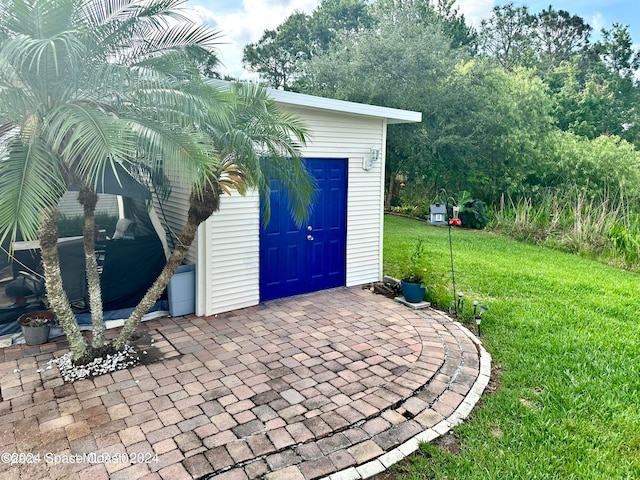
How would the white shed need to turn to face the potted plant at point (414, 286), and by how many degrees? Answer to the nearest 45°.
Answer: approximately 45° to its left

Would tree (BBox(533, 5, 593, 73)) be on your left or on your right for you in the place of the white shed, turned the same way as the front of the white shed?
on your left

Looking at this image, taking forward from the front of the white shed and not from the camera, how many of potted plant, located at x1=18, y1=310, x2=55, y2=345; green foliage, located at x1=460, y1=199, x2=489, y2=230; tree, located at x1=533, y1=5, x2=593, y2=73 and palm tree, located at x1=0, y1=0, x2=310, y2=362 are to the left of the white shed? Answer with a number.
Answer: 2

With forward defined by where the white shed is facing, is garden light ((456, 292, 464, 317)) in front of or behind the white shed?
in front

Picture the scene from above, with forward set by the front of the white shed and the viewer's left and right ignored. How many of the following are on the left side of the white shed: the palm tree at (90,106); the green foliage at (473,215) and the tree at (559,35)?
2

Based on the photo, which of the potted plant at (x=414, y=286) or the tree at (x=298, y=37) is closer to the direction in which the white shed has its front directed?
the potted plant

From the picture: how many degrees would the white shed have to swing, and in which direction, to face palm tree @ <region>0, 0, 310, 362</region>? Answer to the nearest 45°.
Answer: approximately 90° to its right

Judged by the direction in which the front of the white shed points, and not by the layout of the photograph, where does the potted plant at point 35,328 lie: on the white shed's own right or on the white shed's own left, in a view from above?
on the white shed's own right

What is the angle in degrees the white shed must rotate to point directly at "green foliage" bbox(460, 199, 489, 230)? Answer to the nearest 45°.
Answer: approximately 90° to its left

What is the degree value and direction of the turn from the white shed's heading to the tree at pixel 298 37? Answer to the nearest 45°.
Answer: approximately 135° to its left
